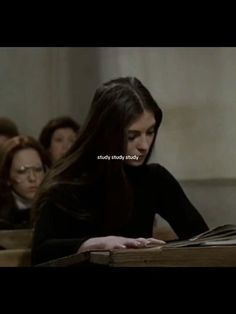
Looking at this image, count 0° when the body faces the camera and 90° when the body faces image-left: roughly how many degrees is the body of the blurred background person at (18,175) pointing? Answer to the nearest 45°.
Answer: approximately 315°

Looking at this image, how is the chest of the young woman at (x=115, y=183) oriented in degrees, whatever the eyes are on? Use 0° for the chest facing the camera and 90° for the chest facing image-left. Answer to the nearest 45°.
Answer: approximately 315°

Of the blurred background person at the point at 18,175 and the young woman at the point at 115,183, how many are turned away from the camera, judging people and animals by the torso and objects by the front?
0
